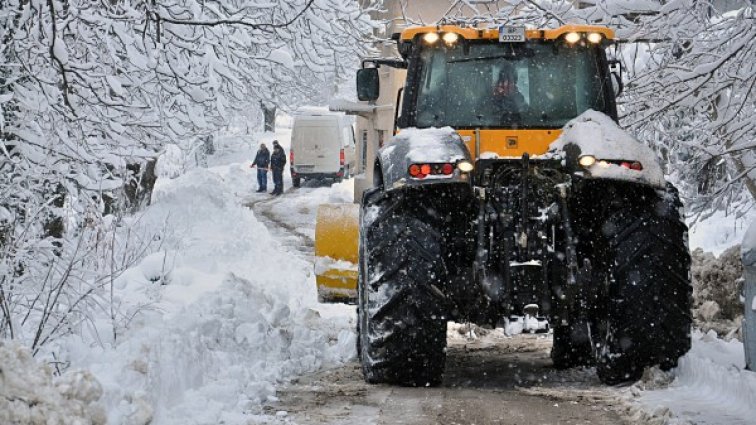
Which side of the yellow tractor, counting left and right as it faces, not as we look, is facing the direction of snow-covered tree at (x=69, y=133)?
left

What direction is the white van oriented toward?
away from the camera

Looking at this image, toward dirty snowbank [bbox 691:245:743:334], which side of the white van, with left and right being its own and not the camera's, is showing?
back

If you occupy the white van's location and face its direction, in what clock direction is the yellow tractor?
The yellow tractor is roughly at 6 o'clock from the white van.

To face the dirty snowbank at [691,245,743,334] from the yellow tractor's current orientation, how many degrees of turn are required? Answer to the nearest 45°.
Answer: approximately 45° to its right

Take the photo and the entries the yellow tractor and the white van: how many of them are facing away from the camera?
2

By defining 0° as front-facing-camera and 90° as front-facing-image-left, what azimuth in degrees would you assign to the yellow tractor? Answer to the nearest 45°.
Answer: approximately 180°

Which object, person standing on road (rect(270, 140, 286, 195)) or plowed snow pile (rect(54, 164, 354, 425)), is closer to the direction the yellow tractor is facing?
the person standing on road

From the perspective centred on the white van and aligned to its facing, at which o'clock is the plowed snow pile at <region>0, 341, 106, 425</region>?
The plowed snow pile is roughly at 6 o'clock from the white van.
